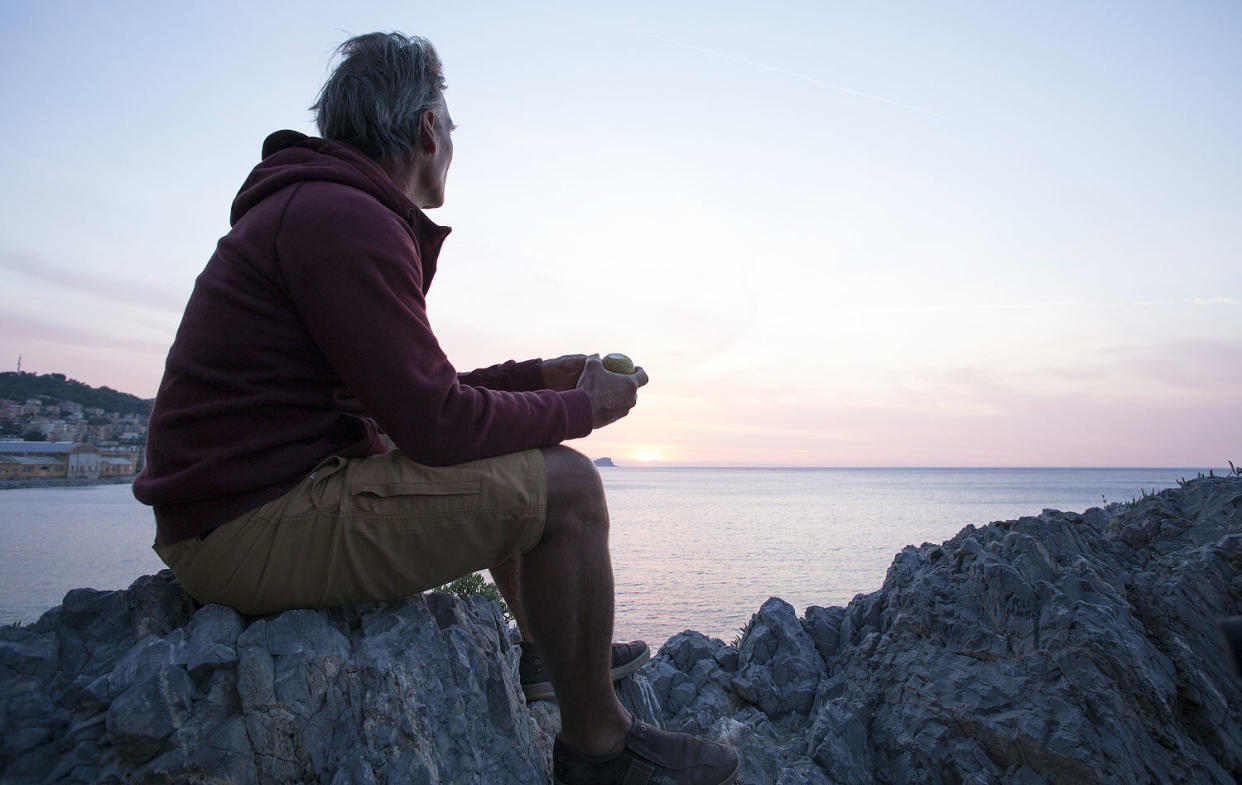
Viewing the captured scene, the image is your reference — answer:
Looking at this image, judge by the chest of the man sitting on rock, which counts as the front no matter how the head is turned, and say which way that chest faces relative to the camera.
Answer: to the viewer's right

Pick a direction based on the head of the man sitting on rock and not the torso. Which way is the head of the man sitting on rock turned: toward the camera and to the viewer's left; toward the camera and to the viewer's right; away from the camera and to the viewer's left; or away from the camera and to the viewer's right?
away from the camera and to the viewer's right
